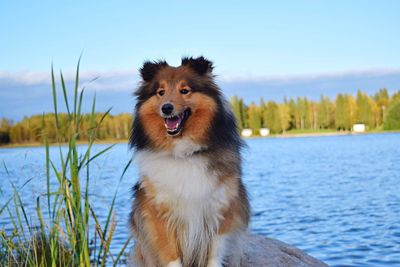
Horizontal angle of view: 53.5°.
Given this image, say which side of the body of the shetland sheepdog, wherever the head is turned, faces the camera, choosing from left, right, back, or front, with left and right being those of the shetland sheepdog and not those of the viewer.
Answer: front
